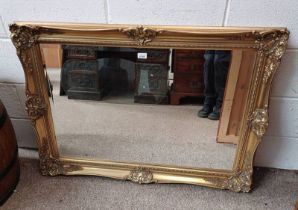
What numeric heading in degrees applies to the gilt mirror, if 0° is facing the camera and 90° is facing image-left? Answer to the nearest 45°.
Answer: approximately 0°

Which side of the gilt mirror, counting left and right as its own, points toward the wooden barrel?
right
